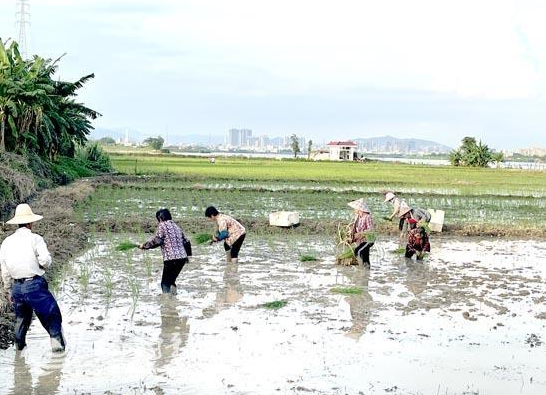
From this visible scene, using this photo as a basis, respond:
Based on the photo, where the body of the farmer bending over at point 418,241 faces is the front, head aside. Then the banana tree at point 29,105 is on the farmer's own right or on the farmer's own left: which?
on the farmer's own right

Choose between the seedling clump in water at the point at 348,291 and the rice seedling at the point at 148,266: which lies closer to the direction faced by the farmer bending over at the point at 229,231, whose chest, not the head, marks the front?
the rice seedling

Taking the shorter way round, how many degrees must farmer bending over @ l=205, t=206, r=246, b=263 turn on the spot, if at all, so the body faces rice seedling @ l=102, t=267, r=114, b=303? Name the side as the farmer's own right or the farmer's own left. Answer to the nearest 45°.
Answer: approximately 45° to the farmer's own left

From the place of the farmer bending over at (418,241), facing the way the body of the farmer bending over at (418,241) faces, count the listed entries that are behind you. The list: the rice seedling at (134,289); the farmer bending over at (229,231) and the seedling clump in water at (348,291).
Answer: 0

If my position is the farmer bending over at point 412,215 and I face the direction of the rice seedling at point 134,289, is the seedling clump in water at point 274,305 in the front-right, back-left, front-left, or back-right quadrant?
front-left

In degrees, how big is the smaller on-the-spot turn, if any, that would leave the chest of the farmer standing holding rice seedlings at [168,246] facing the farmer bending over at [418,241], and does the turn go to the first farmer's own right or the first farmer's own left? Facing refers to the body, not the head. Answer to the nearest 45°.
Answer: approximately 90° to the first farmer's own right

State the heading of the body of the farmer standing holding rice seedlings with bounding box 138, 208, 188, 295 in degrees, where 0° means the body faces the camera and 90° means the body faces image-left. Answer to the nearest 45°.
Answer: approximately 135°

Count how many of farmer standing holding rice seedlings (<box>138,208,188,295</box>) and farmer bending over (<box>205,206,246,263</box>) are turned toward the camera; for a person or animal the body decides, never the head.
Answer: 0

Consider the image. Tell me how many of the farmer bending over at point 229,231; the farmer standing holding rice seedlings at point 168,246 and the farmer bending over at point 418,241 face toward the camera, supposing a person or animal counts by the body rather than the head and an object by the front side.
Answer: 1

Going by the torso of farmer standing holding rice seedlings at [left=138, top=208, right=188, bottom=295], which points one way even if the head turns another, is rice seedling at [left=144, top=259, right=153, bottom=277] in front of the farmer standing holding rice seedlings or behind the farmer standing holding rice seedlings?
in front

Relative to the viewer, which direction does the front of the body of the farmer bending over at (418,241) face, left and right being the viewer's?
facing the viewer

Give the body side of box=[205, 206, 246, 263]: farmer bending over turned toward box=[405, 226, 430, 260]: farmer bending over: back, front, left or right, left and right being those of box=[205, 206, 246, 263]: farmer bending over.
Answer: back

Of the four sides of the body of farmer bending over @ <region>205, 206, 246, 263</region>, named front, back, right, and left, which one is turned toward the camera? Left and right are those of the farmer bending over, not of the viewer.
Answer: left

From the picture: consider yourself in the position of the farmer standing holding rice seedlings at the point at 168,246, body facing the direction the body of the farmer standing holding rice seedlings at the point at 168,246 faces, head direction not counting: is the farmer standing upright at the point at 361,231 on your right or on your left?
on your right

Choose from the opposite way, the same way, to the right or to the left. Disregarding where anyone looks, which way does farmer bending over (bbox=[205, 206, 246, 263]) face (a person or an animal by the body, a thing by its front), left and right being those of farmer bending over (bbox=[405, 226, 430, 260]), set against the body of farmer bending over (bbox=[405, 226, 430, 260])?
to the right

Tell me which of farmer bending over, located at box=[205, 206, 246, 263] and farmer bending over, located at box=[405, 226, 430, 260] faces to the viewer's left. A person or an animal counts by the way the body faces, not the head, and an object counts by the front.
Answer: farmer bending over, located at box=[205, 206, 246, 263]

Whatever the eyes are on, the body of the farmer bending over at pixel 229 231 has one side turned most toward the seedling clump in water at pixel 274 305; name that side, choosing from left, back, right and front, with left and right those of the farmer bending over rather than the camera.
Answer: left

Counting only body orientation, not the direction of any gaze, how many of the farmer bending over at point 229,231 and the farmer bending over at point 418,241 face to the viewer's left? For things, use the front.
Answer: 1
